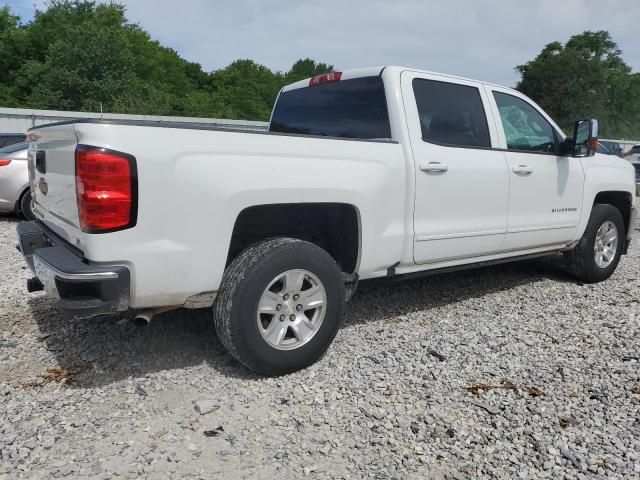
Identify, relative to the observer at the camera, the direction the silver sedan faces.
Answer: facing away from the viewer and to the right of the viewer

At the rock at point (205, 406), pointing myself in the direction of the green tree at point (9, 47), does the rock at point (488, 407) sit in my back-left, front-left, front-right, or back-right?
back-right

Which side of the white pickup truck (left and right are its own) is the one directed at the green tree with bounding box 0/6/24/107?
left

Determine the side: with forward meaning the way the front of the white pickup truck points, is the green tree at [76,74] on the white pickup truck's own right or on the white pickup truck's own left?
on the white pickup truck's own left

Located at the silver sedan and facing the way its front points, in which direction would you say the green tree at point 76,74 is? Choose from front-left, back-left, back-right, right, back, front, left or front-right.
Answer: front-left

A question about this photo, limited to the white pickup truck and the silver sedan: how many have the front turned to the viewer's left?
0

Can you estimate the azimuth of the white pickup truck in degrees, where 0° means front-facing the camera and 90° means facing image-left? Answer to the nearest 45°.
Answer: approximately 225°

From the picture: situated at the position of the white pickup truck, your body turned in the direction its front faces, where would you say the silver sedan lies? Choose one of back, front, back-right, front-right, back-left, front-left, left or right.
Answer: left
